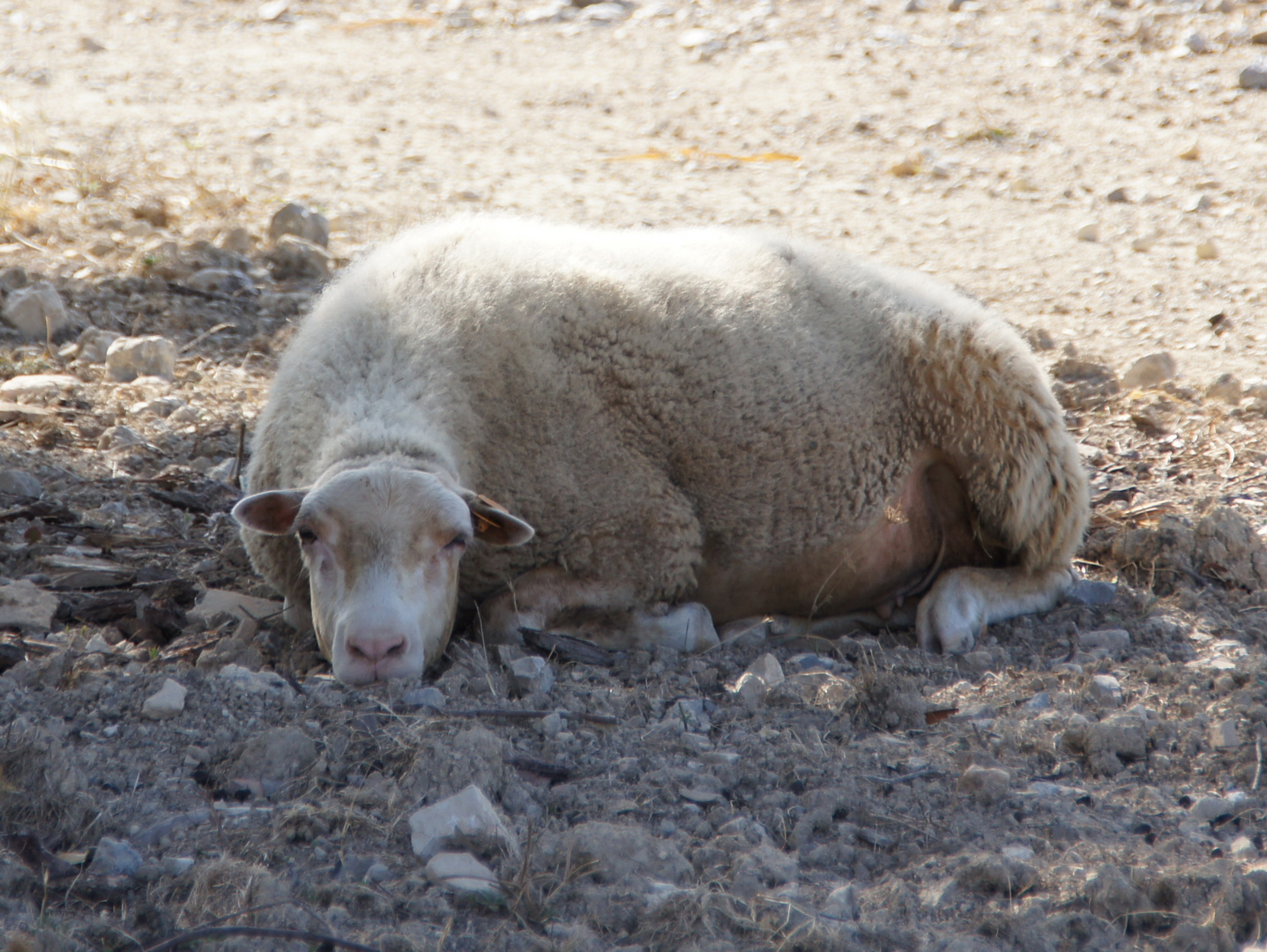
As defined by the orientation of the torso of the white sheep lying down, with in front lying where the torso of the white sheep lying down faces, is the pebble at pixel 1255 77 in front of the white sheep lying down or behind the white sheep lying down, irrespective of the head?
behind

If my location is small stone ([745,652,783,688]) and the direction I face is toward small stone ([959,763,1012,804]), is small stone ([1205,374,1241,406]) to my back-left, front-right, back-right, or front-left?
back-left

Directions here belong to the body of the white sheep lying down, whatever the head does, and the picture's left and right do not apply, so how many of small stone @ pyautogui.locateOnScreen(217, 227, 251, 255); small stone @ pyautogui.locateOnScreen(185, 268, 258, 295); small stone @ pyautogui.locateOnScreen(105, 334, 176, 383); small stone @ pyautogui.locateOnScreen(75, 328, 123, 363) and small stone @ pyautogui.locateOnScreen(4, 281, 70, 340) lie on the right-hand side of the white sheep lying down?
5

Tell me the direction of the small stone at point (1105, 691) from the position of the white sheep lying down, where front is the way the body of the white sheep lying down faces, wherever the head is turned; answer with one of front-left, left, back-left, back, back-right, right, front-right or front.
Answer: left

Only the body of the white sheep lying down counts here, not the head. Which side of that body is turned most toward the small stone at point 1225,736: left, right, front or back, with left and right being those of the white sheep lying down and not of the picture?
left

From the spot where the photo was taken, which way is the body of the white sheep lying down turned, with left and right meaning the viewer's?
facing the viewer and to the left of the viewer

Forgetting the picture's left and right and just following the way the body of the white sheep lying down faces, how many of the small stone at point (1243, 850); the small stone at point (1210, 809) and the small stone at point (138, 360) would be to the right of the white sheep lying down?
1

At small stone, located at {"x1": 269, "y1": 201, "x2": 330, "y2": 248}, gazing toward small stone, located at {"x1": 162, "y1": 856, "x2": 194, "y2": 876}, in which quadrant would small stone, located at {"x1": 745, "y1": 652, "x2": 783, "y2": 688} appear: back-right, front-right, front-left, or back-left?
front-left

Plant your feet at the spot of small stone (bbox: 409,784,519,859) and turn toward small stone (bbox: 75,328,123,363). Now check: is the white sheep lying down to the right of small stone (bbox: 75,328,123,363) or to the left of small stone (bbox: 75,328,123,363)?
right

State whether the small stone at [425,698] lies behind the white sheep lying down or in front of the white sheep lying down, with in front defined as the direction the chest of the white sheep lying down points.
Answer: in front

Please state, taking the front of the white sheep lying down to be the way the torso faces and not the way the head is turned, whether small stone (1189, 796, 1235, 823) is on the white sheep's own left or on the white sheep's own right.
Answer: on the white sheep's own left

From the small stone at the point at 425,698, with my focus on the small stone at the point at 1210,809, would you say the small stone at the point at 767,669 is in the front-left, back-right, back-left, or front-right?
front-left

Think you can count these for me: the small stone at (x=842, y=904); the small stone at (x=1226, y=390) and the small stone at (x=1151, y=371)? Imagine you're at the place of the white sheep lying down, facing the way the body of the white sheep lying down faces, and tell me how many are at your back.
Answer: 2

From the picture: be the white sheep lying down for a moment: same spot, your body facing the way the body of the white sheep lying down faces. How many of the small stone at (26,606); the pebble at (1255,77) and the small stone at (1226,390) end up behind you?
2

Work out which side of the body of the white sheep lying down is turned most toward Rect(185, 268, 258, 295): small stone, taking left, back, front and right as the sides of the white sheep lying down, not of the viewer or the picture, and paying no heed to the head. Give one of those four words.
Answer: right

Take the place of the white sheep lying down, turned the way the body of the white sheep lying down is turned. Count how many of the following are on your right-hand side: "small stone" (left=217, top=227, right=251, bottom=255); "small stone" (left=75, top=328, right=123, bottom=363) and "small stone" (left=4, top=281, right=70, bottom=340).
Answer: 3

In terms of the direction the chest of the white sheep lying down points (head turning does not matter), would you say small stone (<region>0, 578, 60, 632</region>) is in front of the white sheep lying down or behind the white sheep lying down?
in front

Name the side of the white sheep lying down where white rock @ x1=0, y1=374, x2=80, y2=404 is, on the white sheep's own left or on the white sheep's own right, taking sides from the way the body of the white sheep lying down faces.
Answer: on the white sheep's own right

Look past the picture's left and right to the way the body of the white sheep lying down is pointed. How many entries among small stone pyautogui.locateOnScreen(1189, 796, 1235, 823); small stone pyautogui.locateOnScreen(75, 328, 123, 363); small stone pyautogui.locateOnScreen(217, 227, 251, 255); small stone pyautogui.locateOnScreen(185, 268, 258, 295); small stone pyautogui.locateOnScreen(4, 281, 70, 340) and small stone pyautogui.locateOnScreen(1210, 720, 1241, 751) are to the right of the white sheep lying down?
4

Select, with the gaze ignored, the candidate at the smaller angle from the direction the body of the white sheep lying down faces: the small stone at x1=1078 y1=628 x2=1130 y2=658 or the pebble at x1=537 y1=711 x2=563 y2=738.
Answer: the pebble

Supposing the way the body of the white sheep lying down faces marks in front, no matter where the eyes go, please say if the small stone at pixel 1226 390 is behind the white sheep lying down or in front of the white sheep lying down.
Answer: behind

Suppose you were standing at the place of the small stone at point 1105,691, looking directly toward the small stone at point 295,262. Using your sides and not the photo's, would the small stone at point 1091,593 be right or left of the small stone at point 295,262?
right
